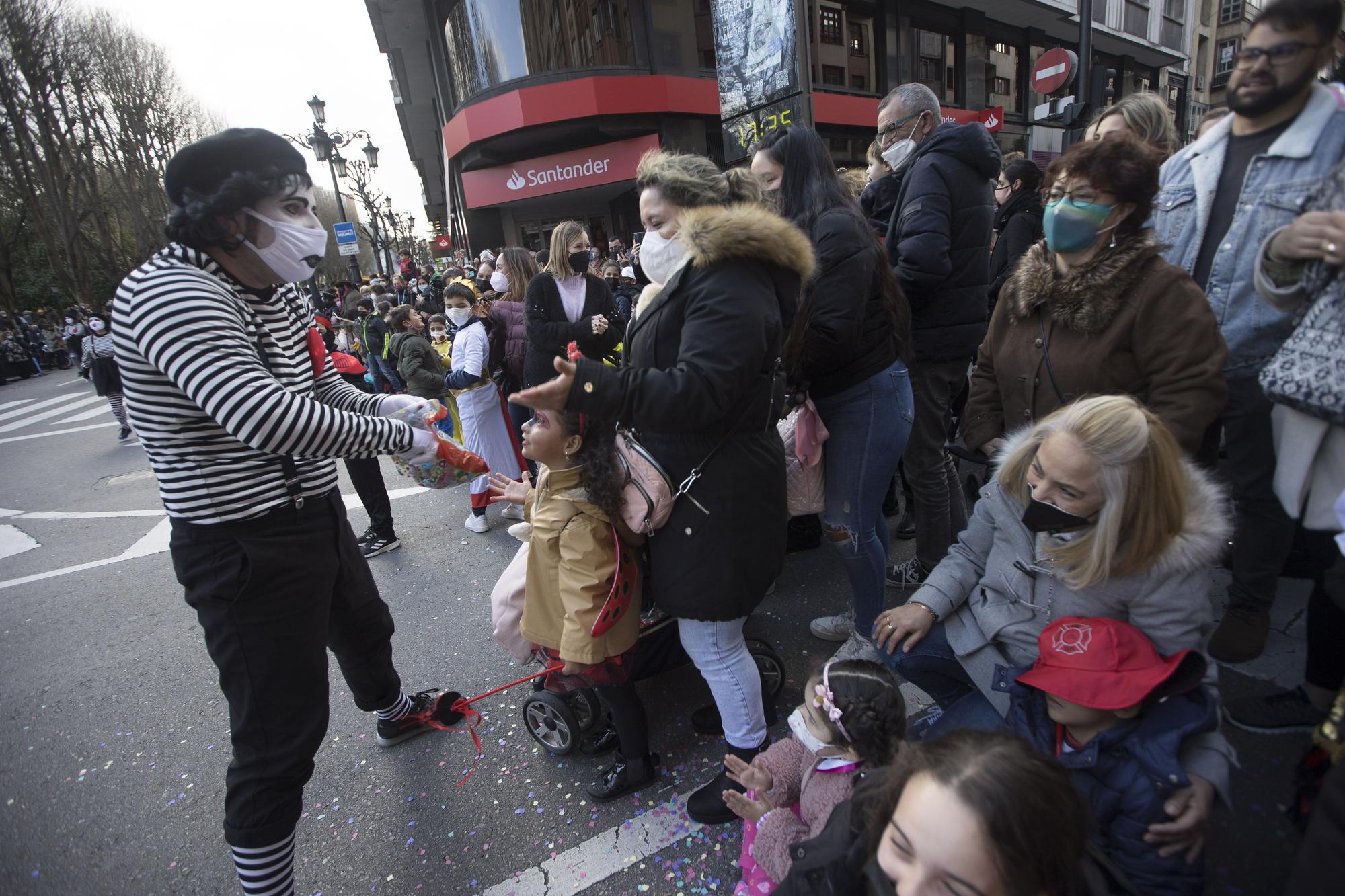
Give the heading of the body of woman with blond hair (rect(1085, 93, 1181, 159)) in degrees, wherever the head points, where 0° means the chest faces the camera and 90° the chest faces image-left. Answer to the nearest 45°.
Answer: approximately 45°

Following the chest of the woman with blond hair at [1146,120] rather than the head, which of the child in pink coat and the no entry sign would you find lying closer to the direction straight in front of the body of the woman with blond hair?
the child in pink coat

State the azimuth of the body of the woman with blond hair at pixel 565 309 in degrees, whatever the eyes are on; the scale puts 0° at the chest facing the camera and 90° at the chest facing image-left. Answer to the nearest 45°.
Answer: approximately 315°

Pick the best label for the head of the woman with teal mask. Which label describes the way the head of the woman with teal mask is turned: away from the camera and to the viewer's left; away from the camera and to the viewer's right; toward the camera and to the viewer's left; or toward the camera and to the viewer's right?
toward the camera and to the viewer's left

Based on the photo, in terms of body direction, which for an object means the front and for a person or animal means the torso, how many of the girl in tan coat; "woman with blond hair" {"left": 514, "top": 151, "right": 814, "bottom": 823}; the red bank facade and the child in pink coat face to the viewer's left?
3

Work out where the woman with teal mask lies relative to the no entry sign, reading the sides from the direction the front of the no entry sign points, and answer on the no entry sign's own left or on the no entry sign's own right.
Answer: on the no entry sign's own left

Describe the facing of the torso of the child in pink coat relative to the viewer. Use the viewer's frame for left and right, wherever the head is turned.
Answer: facing to the left of the viewer

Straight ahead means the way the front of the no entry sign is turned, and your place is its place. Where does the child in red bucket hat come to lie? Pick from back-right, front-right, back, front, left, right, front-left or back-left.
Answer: front-left

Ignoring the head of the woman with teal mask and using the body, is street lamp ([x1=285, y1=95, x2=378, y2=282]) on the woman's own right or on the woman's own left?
on the woman's own right

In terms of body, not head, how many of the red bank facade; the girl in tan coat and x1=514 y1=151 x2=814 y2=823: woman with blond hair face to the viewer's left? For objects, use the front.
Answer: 2

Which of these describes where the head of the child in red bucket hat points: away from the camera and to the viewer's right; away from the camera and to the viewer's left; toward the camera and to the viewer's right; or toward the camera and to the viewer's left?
toward the camera and to the viewer's left

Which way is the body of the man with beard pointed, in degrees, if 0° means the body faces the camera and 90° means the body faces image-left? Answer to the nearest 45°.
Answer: approximately 45°
